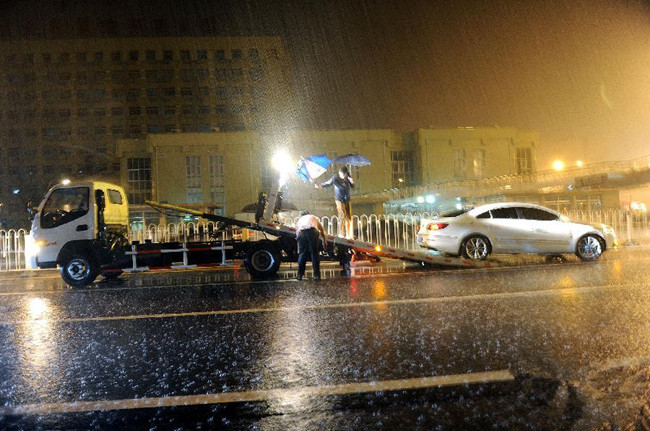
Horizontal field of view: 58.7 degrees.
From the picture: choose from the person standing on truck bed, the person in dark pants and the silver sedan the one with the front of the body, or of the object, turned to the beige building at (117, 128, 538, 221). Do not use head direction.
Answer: the person in dark pants

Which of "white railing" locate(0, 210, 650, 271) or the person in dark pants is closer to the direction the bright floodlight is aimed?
the person in dark pants

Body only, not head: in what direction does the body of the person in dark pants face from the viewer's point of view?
away from the camera

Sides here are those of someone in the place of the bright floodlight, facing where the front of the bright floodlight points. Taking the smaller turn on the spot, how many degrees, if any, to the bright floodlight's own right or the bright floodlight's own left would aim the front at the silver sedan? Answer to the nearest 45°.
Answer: approximately 90° to the bright floodlight's own left

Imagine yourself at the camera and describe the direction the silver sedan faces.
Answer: facing to the right of the viewer

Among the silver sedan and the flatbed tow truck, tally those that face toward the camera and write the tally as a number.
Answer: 0

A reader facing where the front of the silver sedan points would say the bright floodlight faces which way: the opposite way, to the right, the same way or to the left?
to the right

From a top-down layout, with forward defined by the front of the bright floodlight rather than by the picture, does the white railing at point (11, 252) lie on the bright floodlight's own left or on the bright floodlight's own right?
on the bright floodlight's own right

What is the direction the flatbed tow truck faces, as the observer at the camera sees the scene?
facing to the left of the viewer

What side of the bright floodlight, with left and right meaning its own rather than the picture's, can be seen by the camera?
front

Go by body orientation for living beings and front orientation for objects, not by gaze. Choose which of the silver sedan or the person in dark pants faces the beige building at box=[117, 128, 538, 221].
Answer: the person in dark pants

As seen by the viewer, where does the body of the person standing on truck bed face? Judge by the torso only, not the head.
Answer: toward the camera

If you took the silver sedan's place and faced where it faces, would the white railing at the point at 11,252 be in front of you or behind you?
behind
